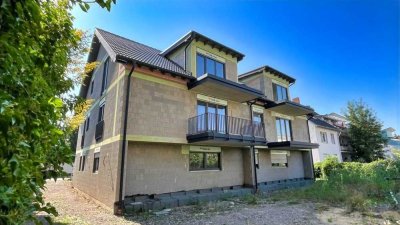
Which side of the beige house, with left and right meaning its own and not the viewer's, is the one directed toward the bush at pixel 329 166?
left

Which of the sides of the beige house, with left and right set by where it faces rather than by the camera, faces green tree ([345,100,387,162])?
left

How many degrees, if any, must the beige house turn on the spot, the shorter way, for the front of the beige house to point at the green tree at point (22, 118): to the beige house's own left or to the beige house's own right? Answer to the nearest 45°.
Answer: approximately 45° to the beige house's own right

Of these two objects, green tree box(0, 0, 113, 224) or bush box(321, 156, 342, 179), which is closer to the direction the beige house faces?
the green tree

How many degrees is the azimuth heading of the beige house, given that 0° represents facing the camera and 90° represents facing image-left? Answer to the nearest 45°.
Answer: approximately 315°
